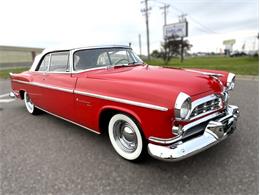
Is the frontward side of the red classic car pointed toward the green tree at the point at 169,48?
no

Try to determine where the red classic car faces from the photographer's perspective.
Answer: facing the viewer and to the right of the viewer
